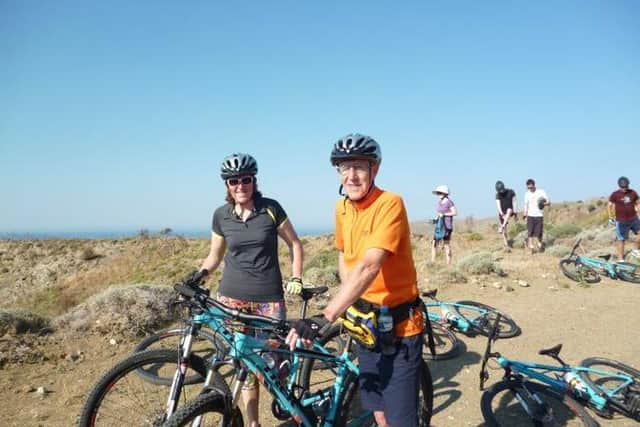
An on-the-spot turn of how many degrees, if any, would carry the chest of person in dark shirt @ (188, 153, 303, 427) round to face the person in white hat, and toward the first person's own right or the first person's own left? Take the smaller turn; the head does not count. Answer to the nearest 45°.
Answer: approximately 135° to the first person's own left

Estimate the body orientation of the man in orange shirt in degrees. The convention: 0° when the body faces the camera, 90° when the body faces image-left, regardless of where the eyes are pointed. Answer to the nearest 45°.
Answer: approximately 45°

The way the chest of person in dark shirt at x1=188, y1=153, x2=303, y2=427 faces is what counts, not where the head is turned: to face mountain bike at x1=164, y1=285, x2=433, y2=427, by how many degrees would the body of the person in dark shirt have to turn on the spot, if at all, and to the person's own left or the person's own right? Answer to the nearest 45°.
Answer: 0° — they already face it

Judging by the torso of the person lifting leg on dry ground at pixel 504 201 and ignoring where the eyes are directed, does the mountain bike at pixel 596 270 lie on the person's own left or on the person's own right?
on the person's own left

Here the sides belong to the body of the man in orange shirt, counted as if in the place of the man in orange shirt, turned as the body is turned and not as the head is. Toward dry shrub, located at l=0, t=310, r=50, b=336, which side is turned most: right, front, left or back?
right

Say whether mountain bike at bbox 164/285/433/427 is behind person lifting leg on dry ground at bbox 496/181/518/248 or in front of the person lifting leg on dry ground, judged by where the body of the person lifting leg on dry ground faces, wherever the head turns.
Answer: in front

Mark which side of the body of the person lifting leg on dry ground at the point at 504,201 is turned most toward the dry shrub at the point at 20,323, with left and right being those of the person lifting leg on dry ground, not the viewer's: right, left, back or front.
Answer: front

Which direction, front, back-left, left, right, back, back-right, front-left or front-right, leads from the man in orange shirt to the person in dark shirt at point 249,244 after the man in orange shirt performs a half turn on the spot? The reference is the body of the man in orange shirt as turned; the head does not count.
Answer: left

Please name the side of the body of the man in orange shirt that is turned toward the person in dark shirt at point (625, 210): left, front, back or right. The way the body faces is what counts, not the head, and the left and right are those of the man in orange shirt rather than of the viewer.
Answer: back

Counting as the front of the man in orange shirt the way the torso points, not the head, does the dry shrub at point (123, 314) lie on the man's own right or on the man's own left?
on the man's own right

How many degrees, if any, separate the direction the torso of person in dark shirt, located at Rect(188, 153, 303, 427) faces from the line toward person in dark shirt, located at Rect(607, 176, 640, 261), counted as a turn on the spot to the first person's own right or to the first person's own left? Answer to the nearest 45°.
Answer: approximately 135° to the first person's own left

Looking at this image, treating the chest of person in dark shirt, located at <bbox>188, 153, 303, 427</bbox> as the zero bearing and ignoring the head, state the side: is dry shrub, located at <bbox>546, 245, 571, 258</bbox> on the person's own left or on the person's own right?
on the person's own left

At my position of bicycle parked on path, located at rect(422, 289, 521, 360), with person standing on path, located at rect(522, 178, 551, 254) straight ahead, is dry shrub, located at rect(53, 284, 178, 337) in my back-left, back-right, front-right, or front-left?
back-left
